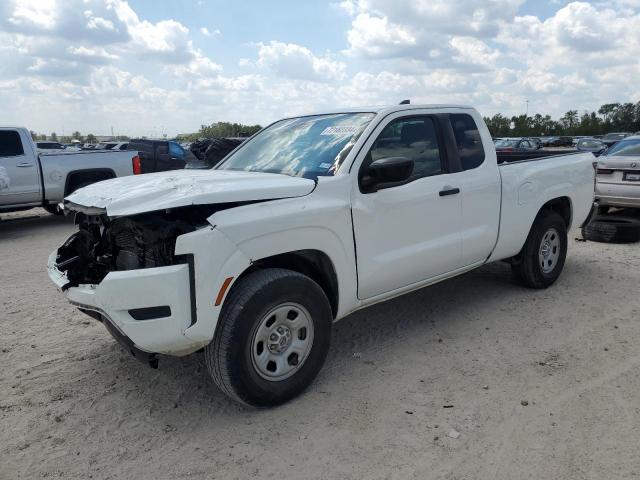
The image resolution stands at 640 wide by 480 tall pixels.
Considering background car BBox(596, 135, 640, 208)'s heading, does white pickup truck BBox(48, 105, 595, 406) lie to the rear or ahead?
to the rear

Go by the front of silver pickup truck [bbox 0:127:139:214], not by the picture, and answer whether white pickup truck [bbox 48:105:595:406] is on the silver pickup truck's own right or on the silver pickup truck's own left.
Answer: on the silver pickup truck's own left

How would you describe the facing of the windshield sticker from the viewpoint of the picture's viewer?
facing the viewer and to the left of the viewer

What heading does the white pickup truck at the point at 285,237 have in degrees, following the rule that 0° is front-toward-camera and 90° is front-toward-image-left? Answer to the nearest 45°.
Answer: approximately 45°

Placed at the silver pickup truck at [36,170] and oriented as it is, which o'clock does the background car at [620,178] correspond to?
The background car is roughly at 7 o'clock from the silver pickup truck.

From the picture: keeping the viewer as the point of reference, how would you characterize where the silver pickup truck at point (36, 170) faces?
facing to the left of the viewer

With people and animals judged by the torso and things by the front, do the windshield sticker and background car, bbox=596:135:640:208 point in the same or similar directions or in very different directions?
very different directions

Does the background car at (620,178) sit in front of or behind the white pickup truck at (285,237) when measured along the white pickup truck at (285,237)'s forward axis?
behind

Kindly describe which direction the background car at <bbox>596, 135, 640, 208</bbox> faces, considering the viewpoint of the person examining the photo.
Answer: facing away from the viewer

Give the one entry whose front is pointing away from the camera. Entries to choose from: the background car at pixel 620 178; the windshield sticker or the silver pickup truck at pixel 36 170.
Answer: the background car

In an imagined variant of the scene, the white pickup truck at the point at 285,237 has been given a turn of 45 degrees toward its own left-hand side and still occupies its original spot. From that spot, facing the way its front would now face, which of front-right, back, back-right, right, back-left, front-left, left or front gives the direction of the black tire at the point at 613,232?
back-left

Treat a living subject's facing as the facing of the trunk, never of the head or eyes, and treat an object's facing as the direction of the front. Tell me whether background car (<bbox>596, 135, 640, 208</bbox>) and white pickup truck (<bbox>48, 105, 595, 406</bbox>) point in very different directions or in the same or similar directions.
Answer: very different directions

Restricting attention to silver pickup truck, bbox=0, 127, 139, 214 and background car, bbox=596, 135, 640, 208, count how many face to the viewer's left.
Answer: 1

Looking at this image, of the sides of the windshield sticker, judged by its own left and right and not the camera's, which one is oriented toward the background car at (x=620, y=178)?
back

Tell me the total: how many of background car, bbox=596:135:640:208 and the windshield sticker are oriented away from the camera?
1

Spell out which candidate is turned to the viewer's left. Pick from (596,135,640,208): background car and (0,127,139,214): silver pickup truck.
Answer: the silver pickup truck
